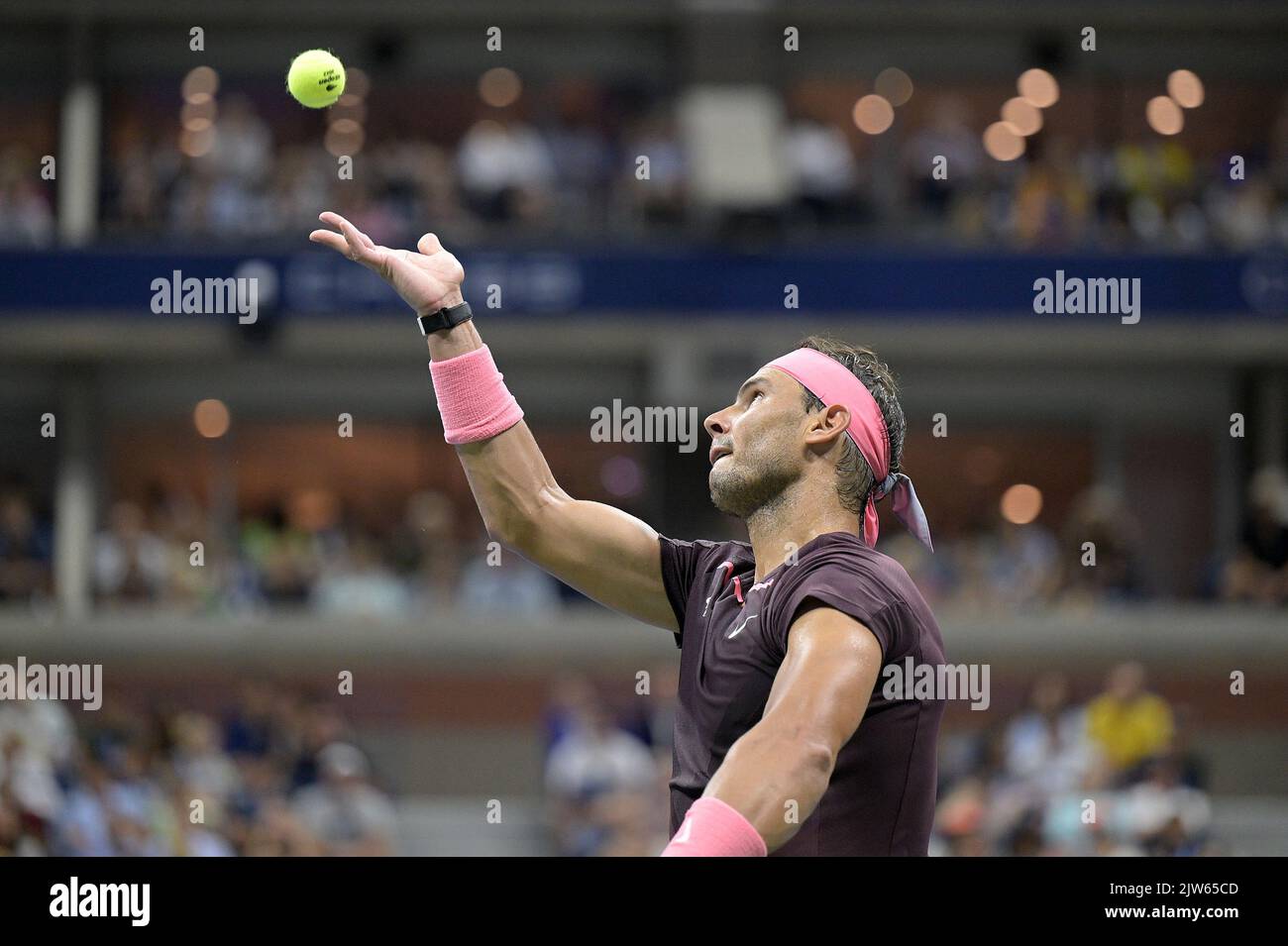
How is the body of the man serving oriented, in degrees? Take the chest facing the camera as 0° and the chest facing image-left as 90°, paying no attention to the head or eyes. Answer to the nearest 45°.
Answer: approximately 45°

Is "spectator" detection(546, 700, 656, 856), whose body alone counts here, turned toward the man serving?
yes

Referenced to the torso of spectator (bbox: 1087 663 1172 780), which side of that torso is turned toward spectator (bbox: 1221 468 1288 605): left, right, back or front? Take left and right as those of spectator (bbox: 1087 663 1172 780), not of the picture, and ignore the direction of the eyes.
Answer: back

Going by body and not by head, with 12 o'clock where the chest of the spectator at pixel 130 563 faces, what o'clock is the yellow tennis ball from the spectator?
The yellow tennis ball is roughly at 12 o'clock from the spectator.

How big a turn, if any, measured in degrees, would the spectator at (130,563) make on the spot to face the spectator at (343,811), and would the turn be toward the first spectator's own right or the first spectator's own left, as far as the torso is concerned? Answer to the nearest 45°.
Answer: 0° — they already face them

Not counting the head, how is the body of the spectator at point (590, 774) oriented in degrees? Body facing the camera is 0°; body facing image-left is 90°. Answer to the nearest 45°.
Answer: approximately 0°

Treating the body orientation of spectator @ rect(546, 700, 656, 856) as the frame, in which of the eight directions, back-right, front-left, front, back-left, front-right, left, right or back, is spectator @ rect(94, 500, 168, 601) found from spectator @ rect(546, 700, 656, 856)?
back-right

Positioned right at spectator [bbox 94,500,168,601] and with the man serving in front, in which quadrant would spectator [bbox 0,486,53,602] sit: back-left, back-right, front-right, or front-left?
back-right

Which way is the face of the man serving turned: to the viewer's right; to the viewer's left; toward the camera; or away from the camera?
to the viewer's left
